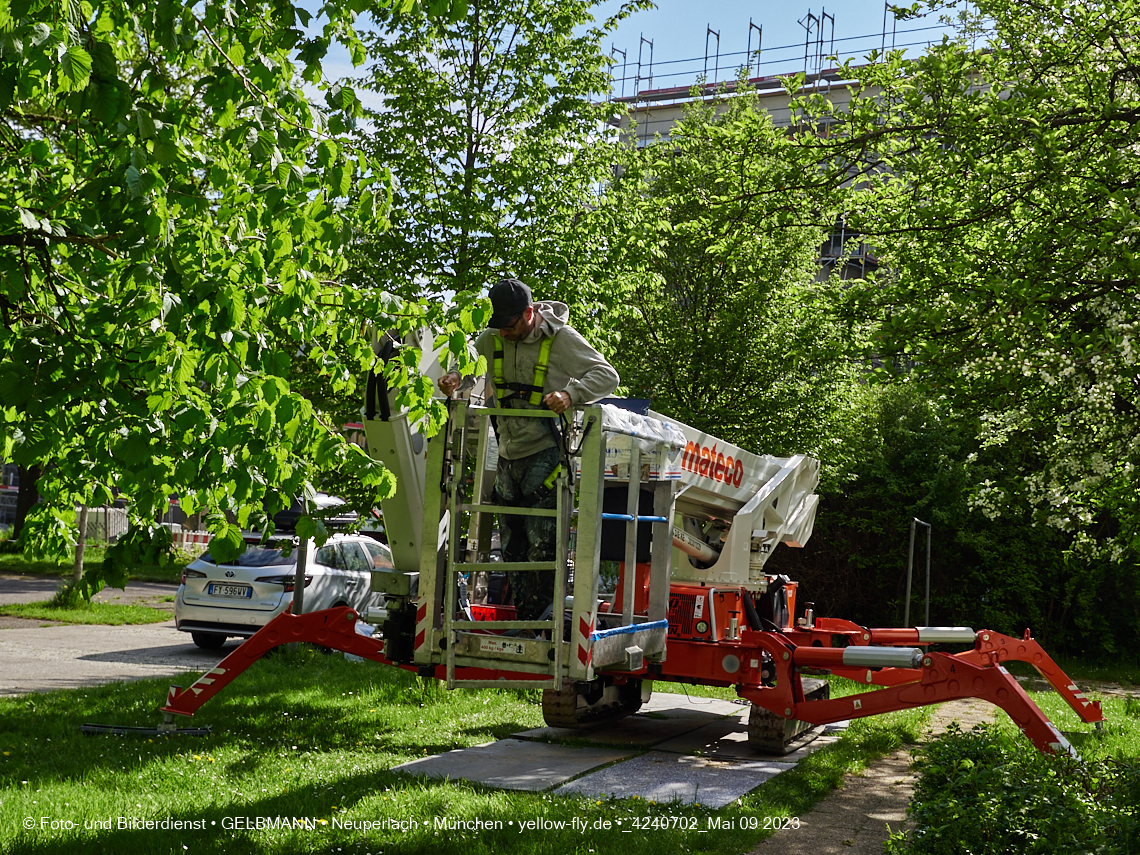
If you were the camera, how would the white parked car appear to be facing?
facing away from the viewer and to the right of the viewer

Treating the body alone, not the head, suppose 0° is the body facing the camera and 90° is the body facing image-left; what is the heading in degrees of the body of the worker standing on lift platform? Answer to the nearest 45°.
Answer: approximately 45°

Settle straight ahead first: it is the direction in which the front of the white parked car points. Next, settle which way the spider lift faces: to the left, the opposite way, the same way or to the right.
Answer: the opposite way

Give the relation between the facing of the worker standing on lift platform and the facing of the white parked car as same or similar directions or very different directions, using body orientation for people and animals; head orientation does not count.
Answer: very different directions

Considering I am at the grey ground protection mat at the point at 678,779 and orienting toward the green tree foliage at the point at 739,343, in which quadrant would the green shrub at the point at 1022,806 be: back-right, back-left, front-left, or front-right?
back-right

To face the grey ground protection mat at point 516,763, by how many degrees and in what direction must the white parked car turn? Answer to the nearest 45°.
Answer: approximately 135° to its right

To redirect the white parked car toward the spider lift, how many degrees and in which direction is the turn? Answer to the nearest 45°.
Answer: approximately 135° to its right

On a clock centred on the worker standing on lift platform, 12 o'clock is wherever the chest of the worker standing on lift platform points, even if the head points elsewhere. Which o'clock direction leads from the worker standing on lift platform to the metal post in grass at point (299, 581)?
The metal post in grass is roughly at 4 o'clock from the worker standing on lift platform.
